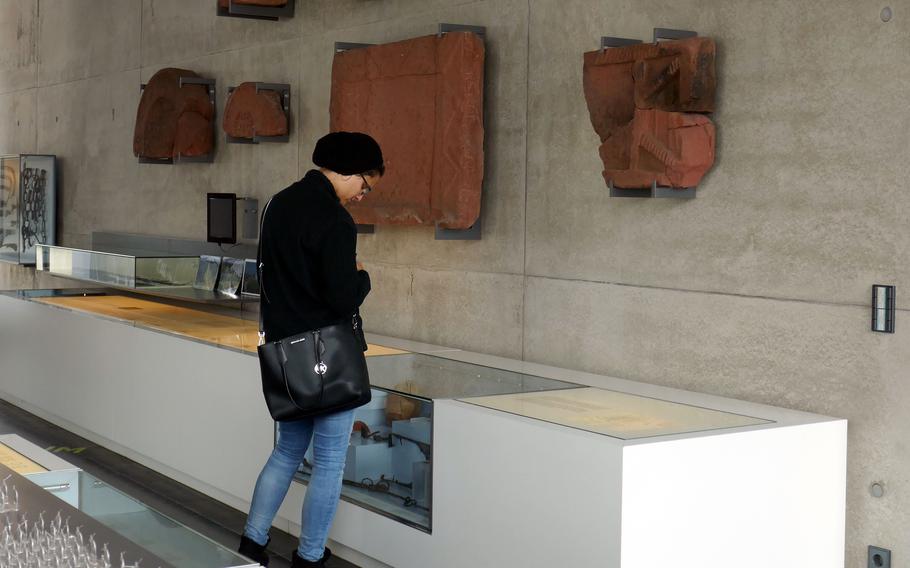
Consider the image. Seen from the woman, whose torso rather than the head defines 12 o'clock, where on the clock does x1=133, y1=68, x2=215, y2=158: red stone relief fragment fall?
The red stone relief fragment is roughly at 10 o'clock from the woman.

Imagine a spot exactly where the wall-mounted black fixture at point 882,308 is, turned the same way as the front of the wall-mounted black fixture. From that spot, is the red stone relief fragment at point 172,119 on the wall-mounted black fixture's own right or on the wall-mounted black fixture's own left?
on the wall-mounted black fixture's own right

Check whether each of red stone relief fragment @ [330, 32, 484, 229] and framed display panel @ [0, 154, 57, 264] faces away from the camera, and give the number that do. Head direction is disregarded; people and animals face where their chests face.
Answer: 0

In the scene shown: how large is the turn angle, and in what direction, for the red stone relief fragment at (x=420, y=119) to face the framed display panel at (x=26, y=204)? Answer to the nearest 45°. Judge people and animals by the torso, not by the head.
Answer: approximately 90° to its right

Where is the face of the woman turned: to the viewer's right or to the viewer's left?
to the viewer's right

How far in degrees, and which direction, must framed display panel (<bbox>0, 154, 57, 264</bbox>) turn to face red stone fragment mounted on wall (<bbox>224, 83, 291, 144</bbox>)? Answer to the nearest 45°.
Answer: approximately 45° to its left
